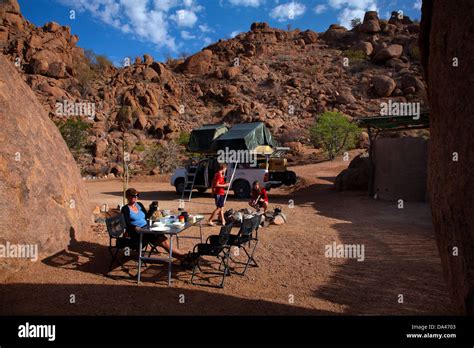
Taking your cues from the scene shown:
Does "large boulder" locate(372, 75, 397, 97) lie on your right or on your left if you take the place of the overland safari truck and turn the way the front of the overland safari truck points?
on your right

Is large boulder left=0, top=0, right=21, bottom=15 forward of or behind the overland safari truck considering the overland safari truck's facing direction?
forward

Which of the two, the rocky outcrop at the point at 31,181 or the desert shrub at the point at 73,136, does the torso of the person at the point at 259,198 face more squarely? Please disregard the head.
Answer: the rocky outcrop

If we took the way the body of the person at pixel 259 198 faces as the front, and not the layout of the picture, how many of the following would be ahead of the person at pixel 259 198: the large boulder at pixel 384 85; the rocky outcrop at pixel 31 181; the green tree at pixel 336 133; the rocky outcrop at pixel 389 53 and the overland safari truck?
1

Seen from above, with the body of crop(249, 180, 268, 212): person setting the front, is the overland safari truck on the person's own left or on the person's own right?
on the person's own right

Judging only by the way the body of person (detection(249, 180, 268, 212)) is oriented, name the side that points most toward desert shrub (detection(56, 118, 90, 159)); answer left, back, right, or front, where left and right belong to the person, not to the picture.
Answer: right

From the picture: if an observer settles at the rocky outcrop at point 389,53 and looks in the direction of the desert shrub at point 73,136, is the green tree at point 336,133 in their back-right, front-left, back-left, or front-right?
front-left

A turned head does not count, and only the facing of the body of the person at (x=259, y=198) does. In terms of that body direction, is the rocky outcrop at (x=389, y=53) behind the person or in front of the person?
behind

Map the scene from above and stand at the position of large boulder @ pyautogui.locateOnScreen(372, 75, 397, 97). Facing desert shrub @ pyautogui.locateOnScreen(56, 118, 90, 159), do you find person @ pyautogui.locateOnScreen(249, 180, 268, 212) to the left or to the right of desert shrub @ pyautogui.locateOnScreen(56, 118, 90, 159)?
left

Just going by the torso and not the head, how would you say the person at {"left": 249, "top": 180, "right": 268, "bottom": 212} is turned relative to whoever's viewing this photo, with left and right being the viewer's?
facing the viewer and to the left of the viewer
